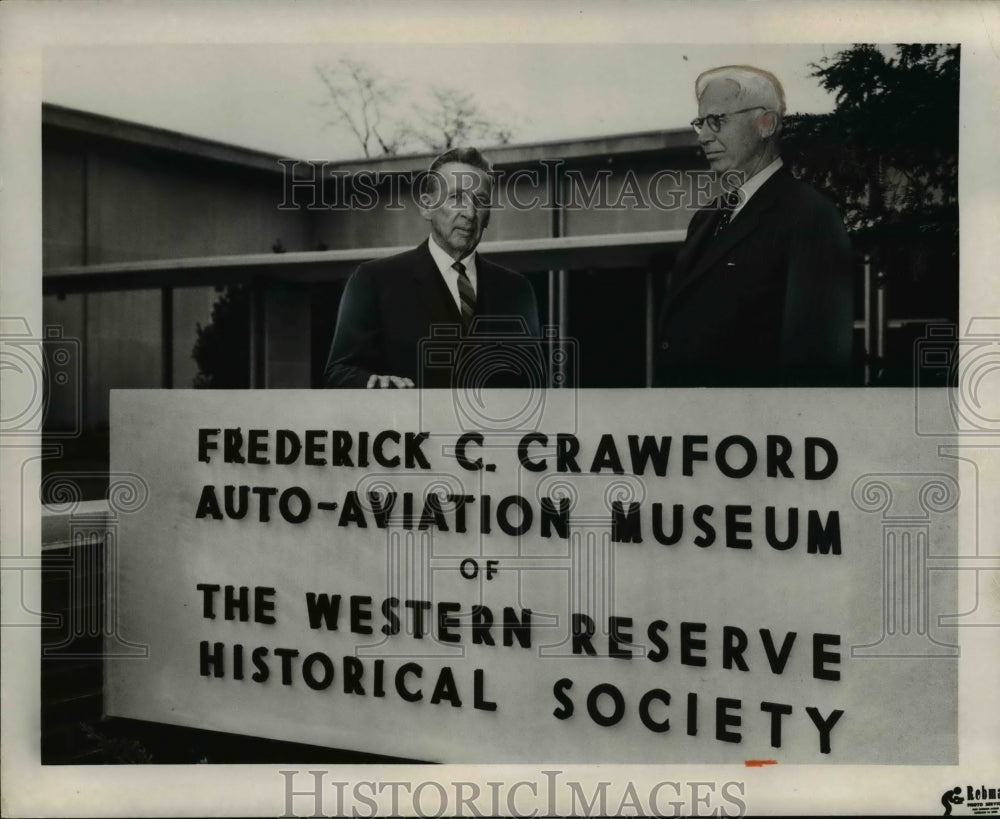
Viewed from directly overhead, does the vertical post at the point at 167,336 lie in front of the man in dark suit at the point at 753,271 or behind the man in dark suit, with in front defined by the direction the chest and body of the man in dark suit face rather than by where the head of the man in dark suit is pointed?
in front

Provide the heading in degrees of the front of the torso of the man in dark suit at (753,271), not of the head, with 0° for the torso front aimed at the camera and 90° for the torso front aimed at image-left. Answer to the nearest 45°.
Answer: approximately 45°

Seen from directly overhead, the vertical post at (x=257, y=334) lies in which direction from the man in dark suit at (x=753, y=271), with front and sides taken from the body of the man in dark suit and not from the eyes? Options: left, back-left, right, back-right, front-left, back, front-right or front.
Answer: front-right

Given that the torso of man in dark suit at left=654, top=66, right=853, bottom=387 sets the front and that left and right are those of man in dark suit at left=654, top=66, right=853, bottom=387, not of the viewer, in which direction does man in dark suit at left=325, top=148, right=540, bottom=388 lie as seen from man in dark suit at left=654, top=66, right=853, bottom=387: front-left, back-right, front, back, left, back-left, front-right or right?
front-right

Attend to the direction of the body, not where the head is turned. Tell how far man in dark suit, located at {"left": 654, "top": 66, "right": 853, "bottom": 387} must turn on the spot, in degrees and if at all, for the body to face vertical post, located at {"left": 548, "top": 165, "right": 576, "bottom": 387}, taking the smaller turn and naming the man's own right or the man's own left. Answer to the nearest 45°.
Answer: approximately 135° to the man's own right
